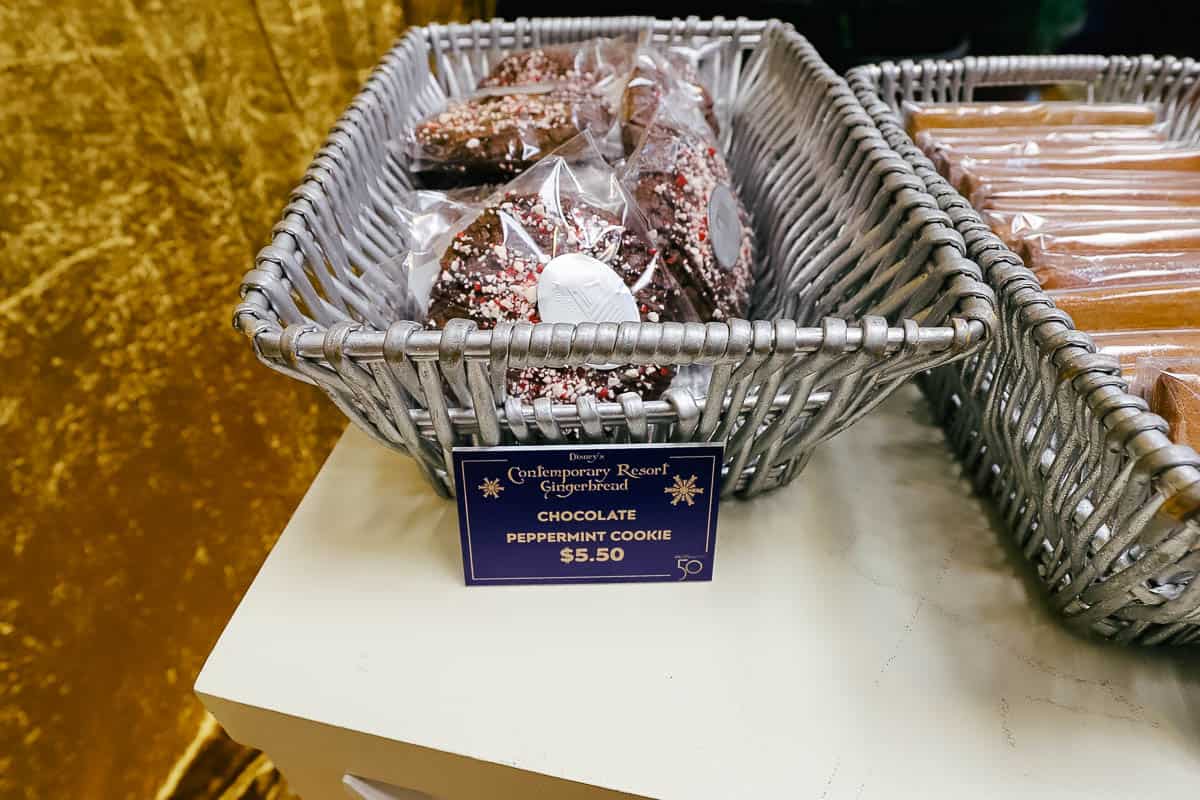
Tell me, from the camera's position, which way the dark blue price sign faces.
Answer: facing the viewer

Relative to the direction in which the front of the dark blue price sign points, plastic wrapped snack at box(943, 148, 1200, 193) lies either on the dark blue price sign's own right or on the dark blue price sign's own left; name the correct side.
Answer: on the dark blue price sign's own left

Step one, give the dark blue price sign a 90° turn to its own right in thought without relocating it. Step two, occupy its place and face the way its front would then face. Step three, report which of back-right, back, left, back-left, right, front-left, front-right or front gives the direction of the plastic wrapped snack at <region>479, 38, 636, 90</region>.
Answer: right

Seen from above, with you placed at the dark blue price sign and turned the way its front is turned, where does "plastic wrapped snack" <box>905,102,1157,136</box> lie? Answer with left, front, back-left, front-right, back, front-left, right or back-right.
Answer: back-left

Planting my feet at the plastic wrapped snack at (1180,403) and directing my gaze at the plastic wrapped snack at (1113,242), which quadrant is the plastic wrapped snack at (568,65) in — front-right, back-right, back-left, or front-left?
front-left

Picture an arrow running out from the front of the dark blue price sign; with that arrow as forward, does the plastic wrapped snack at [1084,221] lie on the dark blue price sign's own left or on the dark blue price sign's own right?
on the dark blue price sign's own left

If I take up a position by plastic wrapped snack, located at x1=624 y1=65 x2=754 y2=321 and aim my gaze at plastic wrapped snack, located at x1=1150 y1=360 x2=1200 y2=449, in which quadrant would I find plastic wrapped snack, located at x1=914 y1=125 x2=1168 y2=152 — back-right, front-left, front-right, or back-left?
front-left
